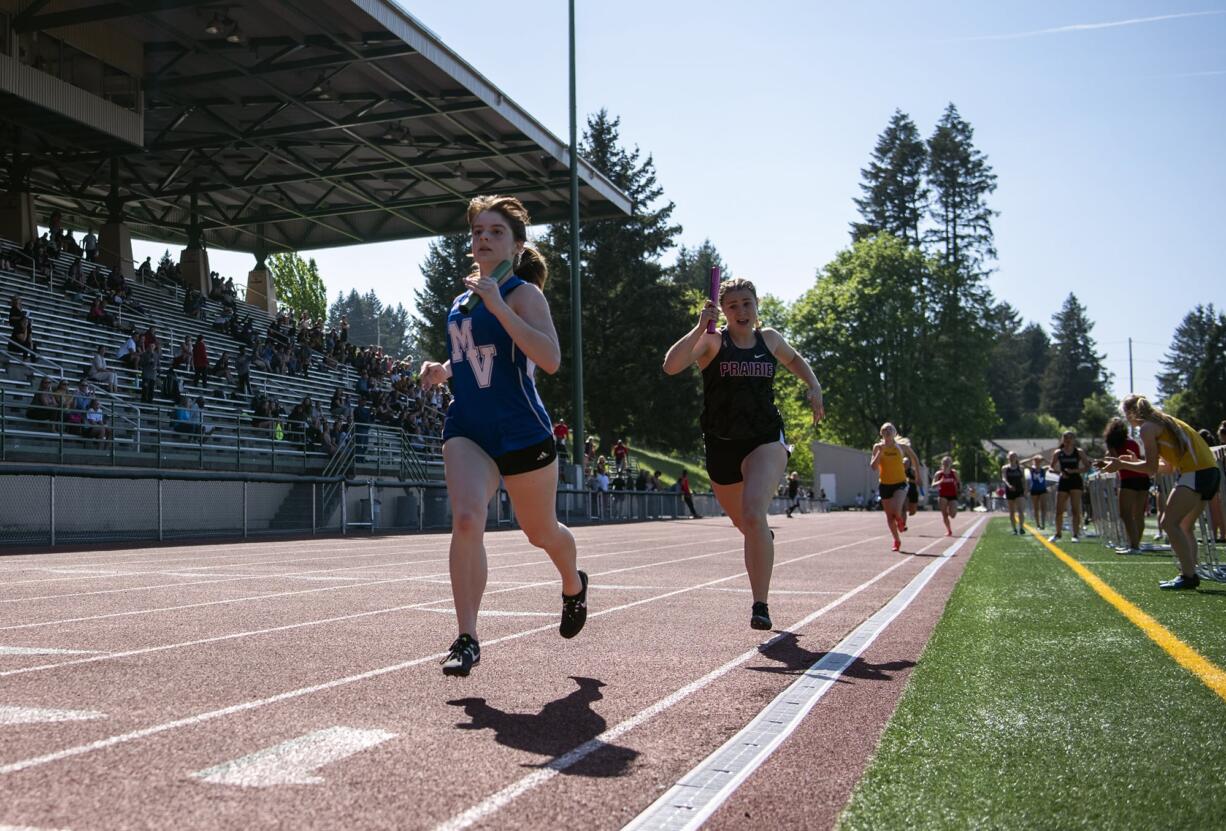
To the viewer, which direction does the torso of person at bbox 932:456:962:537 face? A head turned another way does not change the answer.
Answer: toward the camera

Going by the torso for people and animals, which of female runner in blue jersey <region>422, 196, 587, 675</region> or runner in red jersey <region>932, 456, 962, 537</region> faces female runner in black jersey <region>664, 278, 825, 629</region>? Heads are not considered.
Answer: the runner in red jersey

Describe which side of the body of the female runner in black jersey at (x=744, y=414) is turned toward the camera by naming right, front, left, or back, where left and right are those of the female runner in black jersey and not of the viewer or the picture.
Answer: front

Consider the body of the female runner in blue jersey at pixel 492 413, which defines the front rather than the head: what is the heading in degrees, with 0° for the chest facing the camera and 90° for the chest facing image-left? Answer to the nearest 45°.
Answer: approximately 45°

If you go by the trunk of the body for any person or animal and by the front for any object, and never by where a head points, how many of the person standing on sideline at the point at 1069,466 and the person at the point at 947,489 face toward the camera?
2

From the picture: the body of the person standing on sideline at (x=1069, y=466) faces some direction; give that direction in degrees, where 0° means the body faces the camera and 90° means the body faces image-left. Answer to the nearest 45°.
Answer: approximately 0°

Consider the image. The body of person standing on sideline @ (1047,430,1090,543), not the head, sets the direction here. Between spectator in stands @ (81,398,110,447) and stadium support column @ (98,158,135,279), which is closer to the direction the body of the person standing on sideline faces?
the spectator in stands

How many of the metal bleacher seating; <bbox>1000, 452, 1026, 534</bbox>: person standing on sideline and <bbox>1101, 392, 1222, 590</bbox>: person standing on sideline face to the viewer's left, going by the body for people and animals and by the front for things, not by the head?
1

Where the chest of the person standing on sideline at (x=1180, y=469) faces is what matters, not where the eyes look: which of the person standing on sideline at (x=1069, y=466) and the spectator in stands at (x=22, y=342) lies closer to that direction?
the spectator in stands

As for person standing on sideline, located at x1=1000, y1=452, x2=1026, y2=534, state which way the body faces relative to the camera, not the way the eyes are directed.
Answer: toward the camera

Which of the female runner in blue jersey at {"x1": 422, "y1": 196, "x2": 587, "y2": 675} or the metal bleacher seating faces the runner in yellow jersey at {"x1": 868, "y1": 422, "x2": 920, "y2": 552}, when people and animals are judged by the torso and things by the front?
the metal bleacher seating

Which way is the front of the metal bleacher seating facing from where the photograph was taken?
facing the viewer and to the right of the viewer

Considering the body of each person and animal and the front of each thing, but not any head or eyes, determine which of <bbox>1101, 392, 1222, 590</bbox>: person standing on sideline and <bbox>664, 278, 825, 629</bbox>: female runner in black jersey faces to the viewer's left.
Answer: the person standing on sideline

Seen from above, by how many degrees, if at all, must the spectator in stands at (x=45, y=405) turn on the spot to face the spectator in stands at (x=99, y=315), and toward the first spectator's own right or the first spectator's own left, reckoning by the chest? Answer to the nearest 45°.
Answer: approximately 135° to the first spectator's own left
